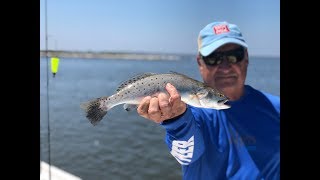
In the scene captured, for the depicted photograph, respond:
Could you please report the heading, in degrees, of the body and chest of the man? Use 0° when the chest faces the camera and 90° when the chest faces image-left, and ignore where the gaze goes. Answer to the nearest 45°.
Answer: approximately 0°
